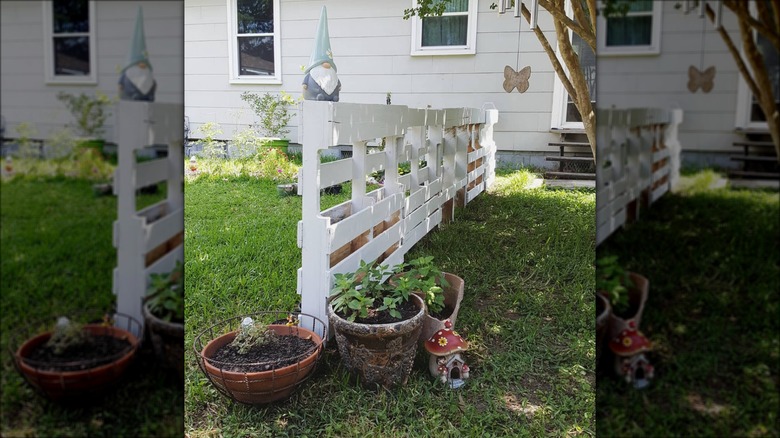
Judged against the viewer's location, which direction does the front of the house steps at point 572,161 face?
facing the viewer
